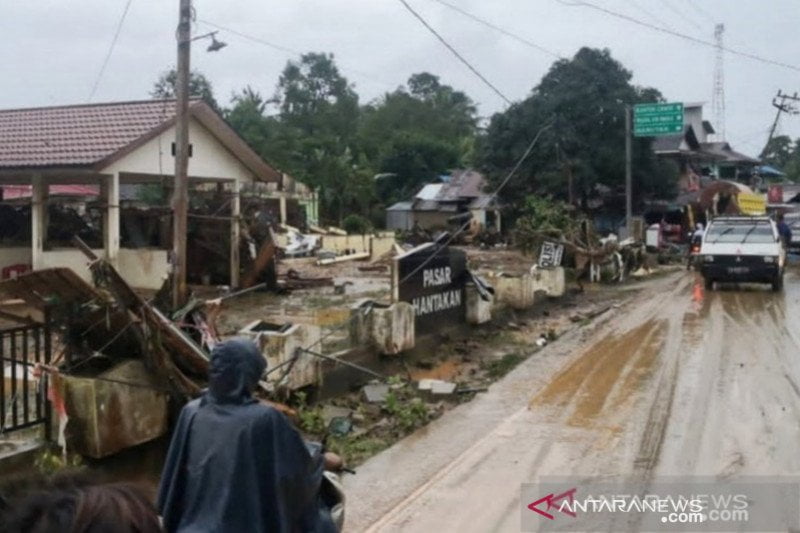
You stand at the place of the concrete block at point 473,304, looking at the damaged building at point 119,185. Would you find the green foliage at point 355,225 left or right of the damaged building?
right

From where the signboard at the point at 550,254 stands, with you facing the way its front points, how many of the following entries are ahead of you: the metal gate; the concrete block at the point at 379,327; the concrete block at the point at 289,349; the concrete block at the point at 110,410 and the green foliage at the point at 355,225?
4

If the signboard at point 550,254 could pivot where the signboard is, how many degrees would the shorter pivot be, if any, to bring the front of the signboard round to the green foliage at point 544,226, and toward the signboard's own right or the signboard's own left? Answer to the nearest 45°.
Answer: approximately 180°

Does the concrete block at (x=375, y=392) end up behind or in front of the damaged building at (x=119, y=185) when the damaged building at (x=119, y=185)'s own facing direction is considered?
in front

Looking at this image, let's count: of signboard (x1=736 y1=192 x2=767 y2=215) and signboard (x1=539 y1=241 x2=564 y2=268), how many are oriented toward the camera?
2

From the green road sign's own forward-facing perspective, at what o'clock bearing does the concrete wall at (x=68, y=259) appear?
The concrete wall is roughly at 1 o'clock from the green road sign.

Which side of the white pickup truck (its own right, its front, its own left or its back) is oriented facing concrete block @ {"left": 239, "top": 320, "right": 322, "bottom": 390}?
front

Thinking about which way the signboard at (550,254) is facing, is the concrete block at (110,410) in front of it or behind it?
in front

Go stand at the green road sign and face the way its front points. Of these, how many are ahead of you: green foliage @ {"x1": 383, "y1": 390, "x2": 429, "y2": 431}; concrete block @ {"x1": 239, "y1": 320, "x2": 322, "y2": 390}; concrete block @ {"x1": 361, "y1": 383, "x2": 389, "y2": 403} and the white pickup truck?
4

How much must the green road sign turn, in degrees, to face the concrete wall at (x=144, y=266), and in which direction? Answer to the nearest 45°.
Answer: approximately 45° to its right

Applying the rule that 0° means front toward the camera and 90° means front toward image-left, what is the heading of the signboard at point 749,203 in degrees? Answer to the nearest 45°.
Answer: approximately 0°

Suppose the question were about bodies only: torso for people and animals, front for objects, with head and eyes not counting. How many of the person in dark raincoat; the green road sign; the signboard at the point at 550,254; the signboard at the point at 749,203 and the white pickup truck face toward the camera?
4

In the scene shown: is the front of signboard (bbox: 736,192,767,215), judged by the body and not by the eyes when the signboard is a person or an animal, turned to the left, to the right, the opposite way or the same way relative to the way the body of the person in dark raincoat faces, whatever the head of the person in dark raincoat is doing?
the opposite way
